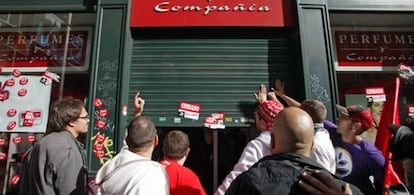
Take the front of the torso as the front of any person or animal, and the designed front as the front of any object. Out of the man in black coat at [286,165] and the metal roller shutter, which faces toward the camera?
the metal roller shutter

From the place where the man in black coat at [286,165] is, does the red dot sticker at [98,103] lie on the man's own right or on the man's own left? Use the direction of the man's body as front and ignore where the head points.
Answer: on the man's own left

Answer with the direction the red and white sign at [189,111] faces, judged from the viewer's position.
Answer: facing the viewer

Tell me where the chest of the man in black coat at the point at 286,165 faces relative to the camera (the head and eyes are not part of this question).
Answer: away from the camera

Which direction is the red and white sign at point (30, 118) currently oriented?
toward the camera

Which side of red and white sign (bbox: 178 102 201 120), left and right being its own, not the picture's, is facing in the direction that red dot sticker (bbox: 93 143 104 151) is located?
right

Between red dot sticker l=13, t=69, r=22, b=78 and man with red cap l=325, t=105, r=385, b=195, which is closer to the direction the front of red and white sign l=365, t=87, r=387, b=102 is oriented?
the man with red cap

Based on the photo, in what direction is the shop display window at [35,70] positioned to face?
toward the camera

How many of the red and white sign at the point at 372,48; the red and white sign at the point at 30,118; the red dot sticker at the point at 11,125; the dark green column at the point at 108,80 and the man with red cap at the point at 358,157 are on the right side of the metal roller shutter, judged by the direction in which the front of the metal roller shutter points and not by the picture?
3

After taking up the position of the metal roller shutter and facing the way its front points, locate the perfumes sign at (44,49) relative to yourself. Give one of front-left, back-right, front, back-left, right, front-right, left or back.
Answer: right

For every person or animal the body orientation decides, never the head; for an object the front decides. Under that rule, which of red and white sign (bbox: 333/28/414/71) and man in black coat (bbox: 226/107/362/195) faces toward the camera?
the red and white sign
